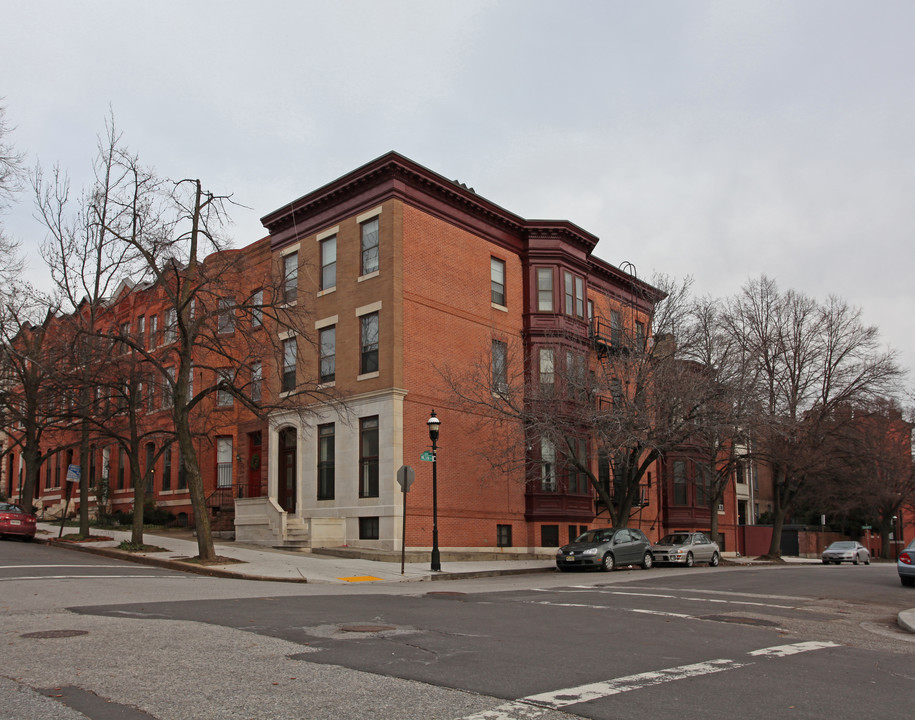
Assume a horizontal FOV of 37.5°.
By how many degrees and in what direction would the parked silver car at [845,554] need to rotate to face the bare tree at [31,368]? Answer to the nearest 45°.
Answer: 0° — it already faces it

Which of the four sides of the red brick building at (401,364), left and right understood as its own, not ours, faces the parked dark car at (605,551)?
left

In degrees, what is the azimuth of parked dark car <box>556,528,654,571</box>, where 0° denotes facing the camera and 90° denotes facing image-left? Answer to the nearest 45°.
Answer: approximately 45°

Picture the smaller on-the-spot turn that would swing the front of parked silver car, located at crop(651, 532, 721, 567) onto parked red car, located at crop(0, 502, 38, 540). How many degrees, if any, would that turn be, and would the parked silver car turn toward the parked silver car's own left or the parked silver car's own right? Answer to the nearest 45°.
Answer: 0° — it already faces it

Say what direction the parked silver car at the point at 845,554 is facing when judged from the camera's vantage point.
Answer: facing the viewer and to the left of the viewer

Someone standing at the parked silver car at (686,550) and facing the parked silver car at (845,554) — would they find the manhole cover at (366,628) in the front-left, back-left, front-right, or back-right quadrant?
back-right

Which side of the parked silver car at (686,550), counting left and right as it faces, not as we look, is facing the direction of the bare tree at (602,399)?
front

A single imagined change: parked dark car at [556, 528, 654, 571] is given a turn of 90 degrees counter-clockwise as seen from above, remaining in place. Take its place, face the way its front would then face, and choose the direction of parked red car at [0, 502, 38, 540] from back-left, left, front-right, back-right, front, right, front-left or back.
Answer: back-right

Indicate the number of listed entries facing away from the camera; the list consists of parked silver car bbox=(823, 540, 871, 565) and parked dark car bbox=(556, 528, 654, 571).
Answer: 0

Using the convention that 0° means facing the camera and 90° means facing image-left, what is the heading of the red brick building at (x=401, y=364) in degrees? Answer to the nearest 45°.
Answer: approximately 45°

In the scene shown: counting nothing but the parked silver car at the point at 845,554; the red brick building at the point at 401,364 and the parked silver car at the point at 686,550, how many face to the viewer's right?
0

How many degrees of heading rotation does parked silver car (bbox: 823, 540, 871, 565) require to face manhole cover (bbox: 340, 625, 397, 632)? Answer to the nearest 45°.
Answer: approximately 45° to its left

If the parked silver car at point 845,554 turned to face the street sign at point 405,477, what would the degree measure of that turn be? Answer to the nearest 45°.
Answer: approximately 45° to its left

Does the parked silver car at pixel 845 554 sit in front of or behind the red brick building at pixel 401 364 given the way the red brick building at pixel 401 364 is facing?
behind
